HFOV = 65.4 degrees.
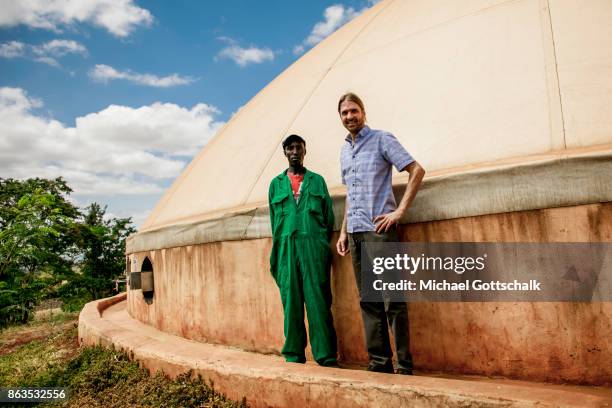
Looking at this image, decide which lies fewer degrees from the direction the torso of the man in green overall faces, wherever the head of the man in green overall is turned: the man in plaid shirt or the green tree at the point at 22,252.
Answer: the man in plaid shirt

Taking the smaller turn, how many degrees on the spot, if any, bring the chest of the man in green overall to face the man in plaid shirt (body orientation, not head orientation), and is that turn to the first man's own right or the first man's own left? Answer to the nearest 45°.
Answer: approximately 45° to the first man's own left

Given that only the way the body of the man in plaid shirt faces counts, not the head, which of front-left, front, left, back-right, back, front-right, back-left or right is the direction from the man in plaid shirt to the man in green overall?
right

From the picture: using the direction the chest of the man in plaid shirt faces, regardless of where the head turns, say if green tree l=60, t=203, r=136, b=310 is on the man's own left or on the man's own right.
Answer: on the man's own right

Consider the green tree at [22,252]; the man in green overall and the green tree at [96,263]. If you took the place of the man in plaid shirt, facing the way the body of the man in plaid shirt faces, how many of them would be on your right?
3

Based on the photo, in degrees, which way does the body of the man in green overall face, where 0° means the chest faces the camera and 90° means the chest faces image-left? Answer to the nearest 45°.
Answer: approximately 0°

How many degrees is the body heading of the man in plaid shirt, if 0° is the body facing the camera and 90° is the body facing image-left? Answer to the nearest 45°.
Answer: approximately 45°

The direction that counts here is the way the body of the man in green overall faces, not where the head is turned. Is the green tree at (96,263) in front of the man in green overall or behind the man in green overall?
behind
